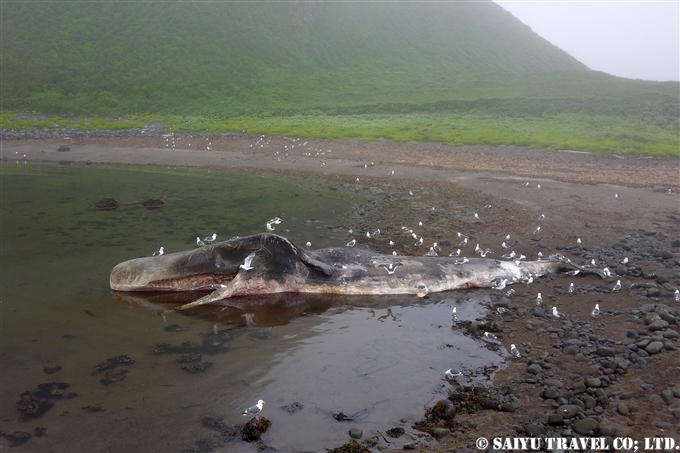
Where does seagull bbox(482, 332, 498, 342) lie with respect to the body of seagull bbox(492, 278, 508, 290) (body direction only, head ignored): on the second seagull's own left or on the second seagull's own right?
on the second seagull's own right

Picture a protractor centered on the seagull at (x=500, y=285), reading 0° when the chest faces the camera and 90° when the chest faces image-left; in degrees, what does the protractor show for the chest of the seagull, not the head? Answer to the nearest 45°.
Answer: approximately 270°
